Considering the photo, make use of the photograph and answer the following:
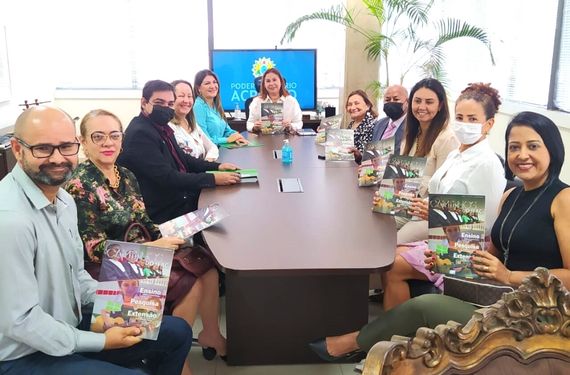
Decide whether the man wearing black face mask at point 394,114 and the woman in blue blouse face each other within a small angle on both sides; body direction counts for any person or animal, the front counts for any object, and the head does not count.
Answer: no

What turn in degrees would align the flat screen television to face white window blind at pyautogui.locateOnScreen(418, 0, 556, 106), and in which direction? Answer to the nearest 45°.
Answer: approximately 90° to its left

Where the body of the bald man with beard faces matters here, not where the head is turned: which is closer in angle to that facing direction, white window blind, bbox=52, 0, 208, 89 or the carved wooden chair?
the carved wooden chair

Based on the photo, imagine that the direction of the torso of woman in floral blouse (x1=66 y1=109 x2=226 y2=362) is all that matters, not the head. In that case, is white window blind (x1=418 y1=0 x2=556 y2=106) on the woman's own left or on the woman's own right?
on the woman's own left

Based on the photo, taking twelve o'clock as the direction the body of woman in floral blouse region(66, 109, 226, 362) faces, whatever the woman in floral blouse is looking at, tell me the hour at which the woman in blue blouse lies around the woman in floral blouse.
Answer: The woman in blue blouse is roughly at 8 o'clock from the woman in floral blouse.

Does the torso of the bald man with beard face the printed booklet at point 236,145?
no

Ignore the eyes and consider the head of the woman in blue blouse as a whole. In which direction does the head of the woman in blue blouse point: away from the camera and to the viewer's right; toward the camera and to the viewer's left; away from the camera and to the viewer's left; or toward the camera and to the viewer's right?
toward the camera and to the viewer's right

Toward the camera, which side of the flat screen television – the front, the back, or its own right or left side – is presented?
front

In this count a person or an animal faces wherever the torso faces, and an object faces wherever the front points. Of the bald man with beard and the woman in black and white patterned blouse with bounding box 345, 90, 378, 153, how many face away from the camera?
0

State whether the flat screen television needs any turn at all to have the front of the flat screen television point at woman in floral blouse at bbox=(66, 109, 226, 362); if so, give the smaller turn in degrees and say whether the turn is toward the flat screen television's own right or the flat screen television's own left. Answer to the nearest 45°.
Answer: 0° — it already faces them

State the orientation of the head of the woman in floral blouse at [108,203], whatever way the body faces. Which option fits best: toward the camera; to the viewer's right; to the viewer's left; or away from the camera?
toward the camera

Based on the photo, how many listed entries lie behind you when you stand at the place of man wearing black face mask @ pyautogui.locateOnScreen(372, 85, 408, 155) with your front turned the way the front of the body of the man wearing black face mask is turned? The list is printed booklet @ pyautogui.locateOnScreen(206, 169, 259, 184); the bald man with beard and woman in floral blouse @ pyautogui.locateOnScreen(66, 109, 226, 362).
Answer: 0

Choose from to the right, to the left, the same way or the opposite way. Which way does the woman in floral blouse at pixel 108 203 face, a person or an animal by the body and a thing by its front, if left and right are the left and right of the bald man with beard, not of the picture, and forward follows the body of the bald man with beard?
the same way

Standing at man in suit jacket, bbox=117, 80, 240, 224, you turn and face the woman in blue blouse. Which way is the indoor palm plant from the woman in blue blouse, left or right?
right

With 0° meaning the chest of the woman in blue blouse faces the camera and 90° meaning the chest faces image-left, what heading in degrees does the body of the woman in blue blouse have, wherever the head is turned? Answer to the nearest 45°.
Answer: approximately 315°

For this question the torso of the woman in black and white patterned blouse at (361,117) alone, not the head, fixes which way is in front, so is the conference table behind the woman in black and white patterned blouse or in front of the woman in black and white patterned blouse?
in front

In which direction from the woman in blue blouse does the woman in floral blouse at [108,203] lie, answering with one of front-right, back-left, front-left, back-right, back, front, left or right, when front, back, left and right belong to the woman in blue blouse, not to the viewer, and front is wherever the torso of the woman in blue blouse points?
front-right

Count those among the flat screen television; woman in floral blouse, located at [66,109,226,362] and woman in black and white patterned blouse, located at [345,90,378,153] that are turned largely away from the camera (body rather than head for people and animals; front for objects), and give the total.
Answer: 0

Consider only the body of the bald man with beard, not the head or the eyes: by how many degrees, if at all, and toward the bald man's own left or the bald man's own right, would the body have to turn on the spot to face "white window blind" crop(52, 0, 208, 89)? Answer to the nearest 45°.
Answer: approximately 135° to the bald man's own left

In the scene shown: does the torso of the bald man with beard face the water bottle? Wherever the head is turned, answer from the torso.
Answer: no

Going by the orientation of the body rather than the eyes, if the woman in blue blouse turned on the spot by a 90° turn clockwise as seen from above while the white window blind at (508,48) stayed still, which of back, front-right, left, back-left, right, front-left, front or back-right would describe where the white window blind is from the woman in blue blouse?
back-left

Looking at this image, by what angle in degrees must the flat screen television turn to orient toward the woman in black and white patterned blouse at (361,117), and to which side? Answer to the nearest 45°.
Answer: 0° — it already faces them

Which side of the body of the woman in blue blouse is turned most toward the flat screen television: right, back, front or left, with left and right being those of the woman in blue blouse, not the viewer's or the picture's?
left
